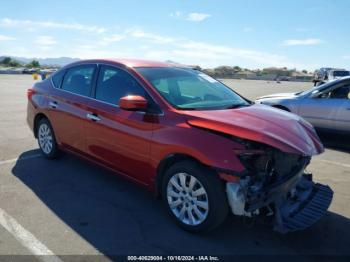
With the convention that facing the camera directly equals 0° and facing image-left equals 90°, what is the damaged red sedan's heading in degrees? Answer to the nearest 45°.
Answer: approximately 315°

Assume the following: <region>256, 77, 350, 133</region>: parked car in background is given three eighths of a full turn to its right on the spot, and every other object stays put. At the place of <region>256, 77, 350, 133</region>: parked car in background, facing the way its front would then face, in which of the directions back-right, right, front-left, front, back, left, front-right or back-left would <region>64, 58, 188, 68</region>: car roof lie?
back

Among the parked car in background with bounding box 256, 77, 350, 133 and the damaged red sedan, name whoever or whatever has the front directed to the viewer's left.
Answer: the parked car in background

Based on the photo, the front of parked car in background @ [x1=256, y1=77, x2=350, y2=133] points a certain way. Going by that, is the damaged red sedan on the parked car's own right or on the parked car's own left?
on the parked car's own left

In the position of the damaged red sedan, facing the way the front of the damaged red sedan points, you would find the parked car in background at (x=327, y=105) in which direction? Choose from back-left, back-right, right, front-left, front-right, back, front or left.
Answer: left

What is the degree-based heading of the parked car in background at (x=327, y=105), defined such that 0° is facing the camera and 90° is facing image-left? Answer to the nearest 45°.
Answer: approximately 90°

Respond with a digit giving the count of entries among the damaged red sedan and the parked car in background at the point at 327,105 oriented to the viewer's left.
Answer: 1

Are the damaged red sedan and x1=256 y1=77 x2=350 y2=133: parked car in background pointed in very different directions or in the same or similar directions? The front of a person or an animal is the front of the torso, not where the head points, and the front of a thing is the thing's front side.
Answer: very different directions
